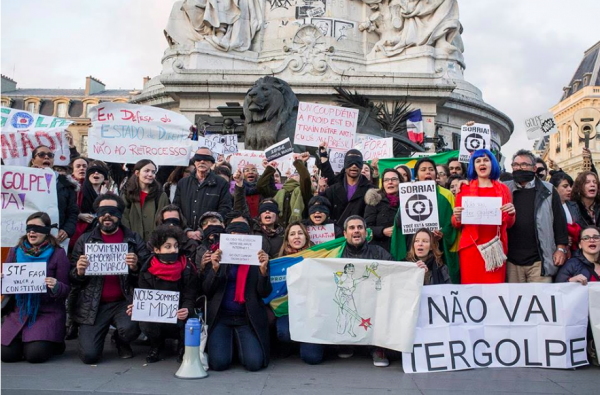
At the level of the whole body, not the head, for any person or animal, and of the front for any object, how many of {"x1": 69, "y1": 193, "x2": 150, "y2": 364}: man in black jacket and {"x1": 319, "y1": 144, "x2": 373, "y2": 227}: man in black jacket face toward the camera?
2

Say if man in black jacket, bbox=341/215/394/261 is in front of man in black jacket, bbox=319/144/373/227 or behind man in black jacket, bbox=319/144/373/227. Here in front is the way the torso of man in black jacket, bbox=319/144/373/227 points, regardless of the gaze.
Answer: in front

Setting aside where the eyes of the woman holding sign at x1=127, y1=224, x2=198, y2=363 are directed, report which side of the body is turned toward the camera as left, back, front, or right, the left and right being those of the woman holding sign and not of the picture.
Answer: front

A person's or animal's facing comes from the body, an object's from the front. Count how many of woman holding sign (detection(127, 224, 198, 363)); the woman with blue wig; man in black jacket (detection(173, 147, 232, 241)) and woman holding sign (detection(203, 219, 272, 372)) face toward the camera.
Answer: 4

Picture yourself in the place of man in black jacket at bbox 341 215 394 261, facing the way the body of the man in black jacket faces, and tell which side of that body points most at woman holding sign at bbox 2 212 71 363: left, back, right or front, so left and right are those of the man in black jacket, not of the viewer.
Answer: right

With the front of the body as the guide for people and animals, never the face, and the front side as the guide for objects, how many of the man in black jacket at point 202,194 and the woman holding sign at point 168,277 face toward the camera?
2

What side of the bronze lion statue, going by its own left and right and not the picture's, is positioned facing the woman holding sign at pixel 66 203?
front

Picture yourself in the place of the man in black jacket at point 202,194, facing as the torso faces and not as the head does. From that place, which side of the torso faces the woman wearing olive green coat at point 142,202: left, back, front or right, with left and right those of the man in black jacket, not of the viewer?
right

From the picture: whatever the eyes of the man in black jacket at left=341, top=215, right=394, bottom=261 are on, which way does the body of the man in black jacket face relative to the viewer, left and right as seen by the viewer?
facing the viewer

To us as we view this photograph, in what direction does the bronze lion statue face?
facing the viewer and to the left of the viewer
